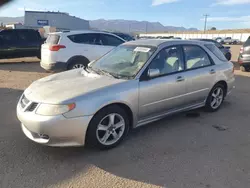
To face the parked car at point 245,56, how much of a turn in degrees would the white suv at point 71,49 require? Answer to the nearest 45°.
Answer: approximately 45° to its right

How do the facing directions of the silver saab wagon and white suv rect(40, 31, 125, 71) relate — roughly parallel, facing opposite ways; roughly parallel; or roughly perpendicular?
roughly parallel, facing opposite ways

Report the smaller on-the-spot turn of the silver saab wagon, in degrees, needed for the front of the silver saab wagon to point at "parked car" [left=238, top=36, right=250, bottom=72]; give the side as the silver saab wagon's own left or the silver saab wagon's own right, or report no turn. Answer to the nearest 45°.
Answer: approximately 180°

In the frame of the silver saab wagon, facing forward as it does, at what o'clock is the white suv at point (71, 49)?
The white suv is roughly at 4 o'clock from the silver saab wagon.

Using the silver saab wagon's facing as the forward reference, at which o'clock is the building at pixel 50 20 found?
The building is roughly at 4 o'clock from the silver saab wagon.

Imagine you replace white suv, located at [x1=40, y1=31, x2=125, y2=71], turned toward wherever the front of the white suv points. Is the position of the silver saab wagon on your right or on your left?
on your right

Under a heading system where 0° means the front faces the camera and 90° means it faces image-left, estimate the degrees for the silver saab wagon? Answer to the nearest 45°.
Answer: approximately 45°

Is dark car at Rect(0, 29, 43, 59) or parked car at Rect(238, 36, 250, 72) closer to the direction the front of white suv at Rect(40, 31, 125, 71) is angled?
the parked car

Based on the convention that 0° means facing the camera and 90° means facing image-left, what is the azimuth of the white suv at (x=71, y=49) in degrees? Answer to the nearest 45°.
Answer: approximately 225°

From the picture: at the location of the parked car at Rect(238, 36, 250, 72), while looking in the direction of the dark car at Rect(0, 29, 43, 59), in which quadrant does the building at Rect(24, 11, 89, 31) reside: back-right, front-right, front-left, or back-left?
front-right
